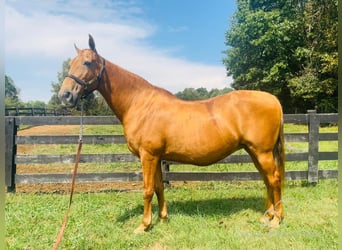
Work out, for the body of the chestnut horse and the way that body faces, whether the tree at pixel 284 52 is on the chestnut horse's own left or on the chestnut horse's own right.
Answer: on the chestnut horse's own right

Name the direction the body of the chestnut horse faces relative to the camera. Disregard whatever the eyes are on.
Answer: to the viewer's left

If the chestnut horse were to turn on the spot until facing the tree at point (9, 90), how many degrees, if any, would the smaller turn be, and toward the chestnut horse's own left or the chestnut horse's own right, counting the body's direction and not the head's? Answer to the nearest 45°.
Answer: approximately 45° to the chestnut horse's own right
